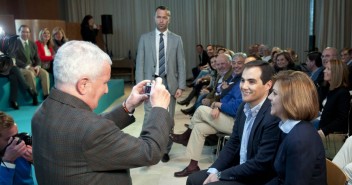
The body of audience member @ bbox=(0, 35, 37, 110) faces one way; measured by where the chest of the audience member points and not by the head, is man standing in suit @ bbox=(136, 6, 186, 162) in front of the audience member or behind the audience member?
in front

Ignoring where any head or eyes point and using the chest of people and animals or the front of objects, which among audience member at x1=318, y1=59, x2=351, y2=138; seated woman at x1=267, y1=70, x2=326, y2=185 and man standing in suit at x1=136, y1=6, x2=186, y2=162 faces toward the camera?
the man standing in suit

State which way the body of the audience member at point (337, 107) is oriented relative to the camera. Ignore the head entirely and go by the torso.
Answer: to the viewer's left

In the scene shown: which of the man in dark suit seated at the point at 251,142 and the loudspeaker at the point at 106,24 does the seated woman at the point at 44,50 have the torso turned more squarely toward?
the man in dark suit seated

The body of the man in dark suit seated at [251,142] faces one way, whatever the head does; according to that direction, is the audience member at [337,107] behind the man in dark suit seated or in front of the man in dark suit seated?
behind

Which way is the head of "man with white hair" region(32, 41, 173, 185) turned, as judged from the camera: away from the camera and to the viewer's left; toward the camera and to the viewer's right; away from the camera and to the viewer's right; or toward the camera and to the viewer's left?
away from the camera and to the viewer's right

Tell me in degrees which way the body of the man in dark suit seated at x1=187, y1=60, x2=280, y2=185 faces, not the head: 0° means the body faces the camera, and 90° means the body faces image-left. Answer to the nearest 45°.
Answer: approximately 45°

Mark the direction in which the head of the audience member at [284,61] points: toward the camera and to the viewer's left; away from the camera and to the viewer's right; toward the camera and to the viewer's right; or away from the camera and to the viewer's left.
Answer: toward the camera and to the viewer's left

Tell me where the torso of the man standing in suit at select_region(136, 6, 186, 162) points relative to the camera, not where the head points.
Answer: toward the camera

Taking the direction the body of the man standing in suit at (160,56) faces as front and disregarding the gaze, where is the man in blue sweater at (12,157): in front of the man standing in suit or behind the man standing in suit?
in front

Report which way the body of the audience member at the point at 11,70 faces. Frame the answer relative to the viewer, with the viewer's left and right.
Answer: facing the viewer and to the right of the viewer
